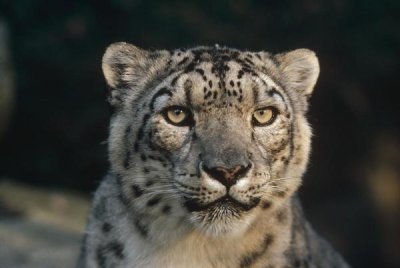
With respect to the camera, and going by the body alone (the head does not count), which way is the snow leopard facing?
toward the camera
